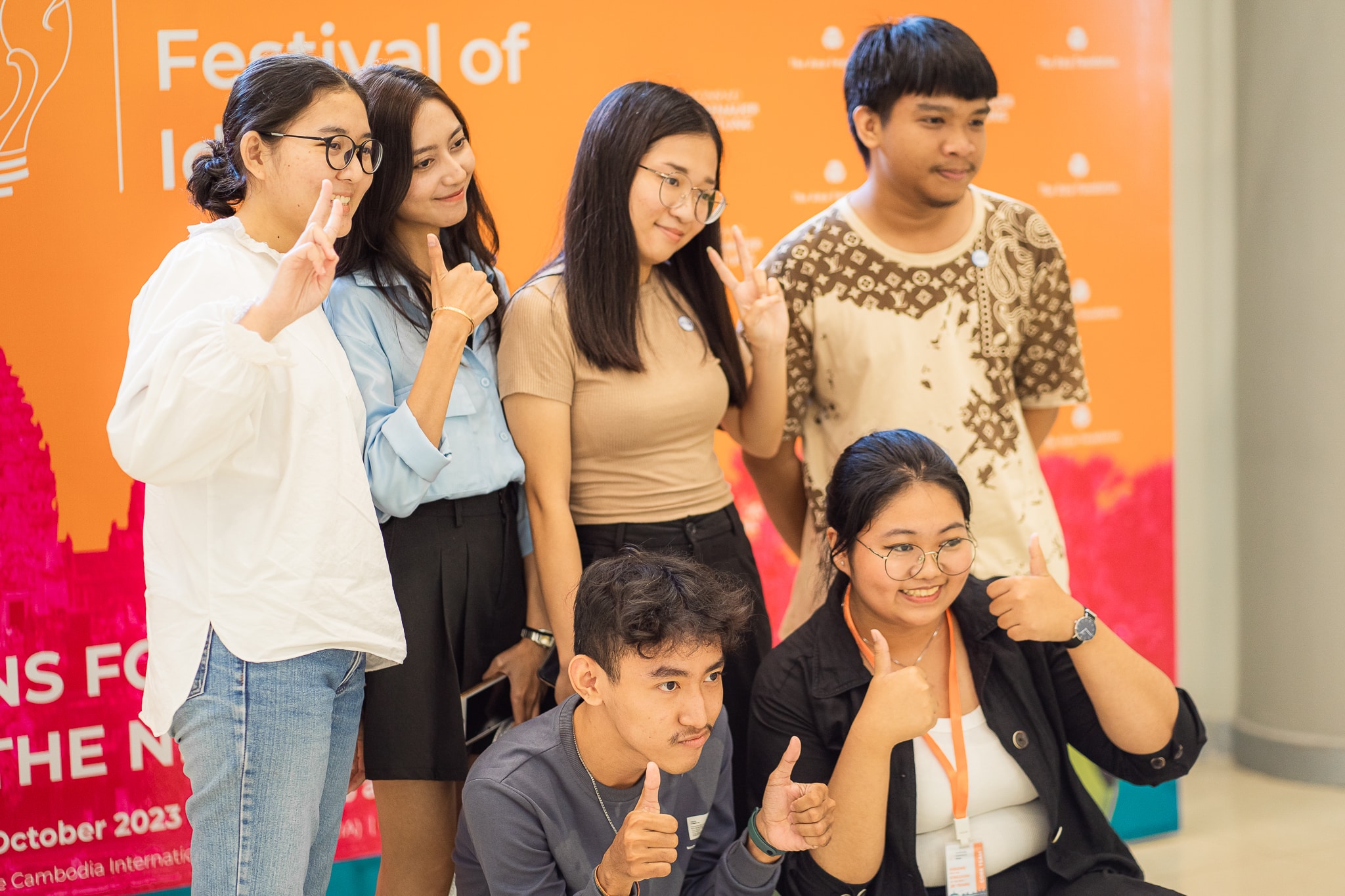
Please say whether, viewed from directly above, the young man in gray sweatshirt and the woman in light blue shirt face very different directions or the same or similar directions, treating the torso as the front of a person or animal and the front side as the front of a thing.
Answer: same or similar directions

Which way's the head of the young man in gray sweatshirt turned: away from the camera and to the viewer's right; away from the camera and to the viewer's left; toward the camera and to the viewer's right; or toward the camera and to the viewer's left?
toward the camera and to the viewer's right

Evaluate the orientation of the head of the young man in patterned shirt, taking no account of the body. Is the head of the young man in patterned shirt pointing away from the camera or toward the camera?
toward the camera

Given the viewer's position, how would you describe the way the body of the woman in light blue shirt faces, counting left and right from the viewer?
facing the viewer and to the right of the viewer

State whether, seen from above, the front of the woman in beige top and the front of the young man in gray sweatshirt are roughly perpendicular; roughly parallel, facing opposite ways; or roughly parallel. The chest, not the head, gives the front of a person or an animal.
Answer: roughly parallel

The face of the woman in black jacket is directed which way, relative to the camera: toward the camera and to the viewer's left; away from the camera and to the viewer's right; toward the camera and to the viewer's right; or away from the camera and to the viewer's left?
toward the camera and to the viewer's right
